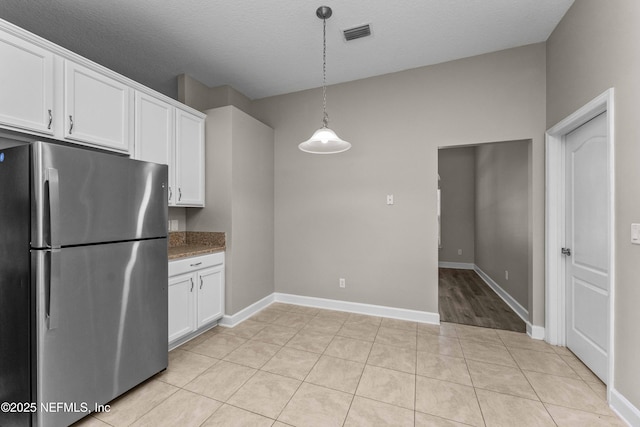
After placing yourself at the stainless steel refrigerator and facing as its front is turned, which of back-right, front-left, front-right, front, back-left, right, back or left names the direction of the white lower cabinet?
left

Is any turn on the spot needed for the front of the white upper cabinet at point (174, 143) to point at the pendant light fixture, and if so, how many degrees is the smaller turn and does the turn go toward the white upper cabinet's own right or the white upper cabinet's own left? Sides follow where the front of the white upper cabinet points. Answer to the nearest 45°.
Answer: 0° — it already faces it

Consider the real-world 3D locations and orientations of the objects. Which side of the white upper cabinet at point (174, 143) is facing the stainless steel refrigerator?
right

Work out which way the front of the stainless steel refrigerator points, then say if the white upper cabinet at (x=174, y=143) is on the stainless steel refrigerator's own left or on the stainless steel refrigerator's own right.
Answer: on the stainless steel refrigerator's own left

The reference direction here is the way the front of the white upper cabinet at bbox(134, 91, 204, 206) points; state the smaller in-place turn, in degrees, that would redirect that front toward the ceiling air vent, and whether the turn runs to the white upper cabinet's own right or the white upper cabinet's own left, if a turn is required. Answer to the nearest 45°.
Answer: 0° — it already faces it

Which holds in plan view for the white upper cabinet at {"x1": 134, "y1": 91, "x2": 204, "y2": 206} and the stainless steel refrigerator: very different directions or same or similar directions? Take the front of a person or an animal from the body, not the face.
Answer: same or similar directions

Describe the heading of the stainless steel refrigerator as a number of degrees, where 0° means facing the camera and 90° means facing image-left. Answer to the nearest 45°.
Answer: approximately 315°

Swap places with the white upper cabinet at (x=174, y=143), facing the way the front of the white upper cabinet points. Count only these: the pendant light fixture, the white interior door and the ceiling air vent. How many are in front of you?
3

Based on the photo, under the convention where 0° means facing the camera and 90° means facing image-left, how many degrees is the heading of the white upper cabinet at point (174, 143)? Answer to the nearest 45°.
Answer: approximately 315°

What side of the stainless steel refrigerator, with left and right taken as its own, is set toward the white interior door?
front

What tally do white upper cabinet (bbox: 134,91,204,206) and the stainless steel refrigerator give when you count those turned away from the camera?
0
